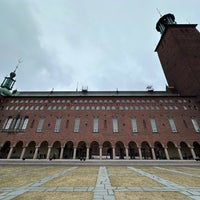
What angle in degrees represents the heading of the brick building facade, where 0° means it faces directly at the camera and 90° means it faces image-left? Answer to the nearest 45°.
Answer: approximately 0°

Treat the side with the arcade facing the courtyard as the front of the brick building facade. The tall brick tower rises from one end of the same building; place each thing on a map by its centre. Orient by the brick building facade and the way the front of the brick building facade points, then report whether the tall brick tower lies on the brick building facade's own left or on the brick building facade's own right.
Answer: on the brick building facade's own left
